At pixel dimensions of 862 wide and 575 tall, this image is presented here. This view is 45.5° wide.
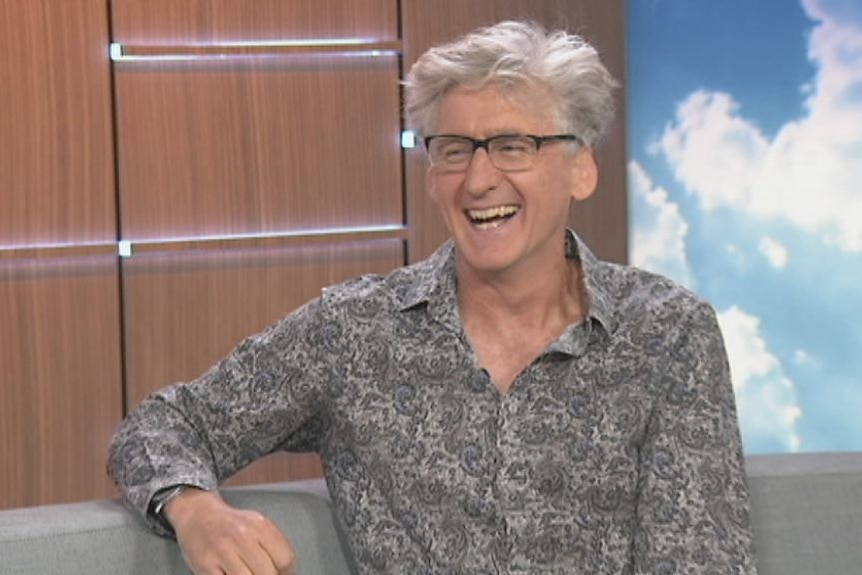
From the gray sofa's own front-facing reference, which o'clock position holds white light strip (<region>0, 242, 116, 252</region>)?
The white light strip is roughly at 5 o'clock from the gray sofa.

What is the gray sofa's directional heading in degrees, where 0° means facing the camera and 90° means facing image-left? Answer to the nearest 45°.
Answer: approximately 0°

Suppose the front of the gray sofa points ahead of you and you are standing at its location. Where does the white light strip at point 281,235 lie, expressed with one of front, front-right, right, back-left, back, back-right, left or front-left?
back

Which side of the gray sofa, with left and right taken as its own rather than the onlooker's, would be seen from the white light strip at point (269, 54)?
back

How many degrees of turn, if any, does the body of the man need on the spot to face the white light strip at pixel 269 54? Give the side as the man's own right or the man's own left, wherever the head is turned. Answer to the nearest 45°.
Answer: approximately 180°

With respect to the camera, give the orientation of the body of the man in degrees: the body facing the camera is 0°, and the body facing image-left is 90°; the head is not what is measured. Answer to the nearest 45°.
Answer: approximately 0°

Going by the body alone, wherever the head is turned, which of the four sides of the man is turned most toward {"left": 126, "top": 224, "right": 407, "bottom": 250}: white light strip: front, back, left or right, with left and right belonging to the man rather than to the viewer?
back
